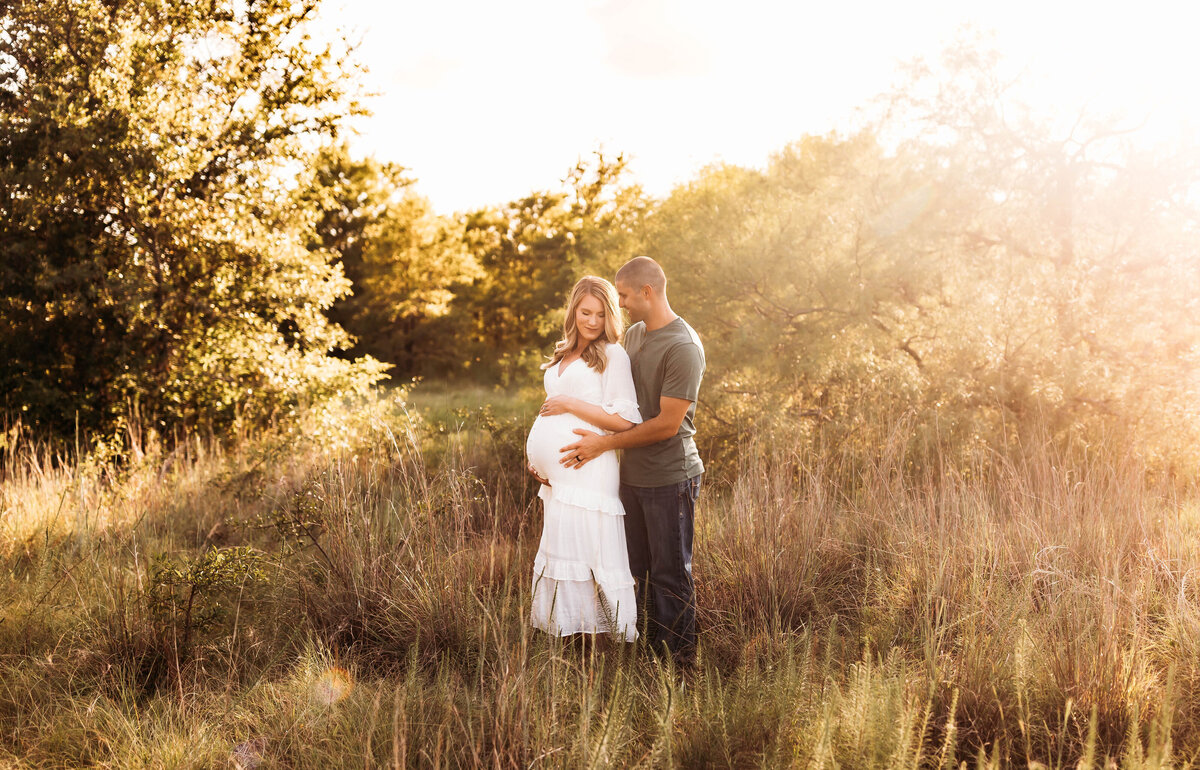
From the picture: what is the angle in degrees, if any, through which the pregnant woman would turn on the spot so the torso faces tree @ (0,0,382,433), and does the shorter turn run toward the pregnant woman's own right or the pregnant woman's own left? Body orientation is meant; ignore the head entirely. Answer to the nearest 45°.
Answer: approximately 90° to the pregnant woman's own right

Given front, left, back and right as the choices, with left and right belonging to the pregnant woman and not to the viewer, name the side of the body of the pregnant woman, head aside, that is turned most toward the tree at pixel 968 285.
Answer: back

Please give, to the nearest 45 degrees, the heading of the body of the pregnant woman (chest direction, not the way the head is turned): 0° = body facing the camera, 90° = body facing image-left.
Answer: approximately 45°

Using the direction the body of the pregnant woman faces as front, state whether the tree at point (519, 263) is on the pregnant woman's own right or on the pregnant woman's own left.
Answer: on the pregnant woman's own right
